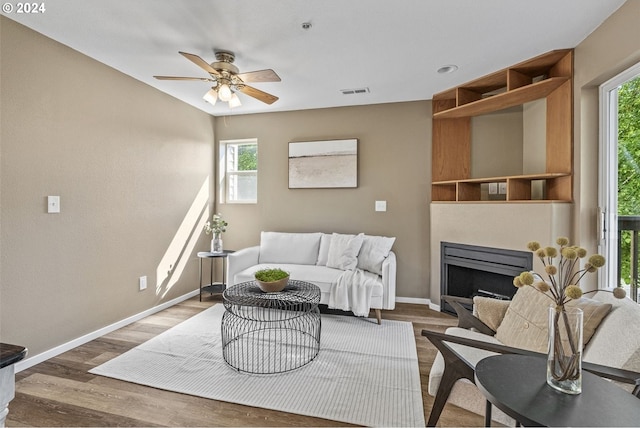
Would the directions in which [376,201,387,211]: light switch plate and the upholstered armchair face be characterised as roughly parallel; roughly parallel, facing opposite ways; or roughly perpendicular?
roughly perpendicular

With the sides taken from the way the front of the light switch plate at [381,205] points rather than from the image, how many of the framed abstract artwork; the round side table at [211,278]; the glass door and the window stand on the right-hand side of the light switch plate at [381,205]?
3

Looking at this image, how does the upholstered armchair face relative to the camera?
to the viewer's left

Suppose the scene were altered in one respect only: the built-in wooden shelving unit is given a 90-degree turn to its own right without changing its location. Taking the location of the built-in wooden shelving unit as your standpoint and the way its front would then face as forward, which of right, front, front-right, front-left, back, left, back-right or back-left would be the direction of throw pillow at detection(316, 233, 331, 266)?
front-left

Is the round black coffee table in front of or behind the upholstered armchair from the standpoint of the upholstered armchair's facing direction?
in front

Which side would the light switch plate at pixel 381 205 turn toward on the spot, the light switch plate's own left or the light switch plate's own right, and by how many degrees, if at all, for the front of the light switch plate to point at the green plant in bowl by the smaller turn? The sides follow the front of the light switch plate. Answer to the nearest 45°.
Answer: approximately 45° to the light switch plate's own right

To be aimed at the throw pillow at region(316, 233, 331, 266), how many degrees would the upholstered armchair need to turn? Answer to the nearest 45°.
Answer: approximately 45° to its right

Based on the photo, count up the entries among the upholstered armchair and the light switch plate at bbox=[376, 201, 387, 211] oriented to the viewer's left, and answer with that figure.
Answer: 1

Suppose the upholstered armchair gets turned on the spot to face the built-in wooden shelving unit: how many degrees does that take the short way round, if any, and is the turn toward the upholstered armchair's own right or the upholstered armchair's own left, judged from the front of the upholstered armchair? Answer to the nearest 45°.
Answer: approximately 90° to the upholstered armchair's own right

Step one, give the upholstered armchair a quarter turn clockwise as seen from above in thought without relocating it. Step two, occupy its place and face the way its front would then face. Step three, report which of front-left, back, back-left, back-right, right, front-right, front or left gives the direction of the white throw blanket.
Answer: front-left

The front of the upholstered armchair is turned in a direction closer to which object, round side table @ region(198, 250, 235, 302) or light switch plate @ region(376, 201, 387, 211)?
the round side table

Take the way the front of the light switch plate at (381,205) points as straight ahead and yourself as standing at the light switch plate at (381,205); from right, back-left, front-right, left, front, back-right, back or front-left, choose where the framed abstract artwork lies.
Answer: right

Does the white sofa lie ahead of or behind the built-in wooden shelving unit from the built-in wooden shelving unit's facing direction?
ahead

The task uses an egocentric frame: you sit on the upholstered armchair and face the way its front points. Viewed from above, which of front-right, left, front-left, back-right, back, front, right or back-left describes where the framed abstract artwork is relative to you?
front-right

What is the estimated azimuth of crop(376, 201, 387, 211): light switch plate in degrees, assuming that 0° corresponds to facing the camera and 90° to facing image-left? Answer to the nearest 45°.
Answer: approximately 0°
